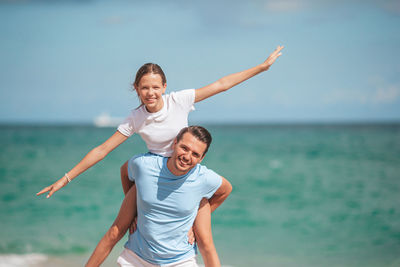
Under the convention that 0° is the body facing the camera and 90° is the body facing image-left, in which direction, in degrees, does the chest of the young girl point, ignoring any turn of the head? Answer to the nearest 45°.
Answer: approximately 0°

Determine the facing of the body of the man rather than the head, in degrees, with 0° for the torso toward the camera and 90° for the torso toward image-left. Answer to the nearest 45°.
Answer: approximately 0°
